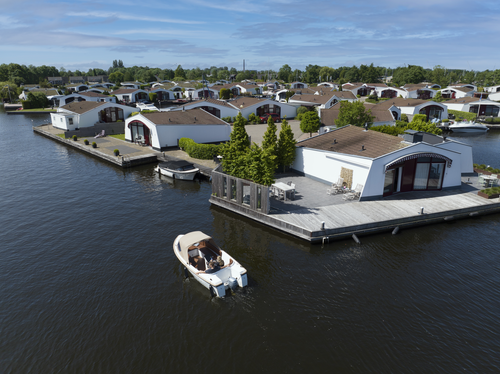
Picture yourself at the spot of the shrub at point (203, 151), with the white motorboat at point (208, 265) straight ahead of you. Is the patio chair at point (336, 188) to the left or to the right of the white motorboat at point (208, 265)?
left

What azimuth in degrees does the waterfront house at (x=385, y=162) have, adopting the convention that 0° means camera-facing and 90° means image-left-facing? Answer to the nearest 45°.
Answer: approximately 315°

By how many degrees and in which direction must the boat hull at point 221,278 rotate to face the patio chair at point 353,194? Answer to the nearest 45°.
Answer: approximately 90° to its right

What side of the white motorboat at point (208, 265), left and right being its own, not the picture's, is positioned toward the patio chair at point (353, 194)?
right

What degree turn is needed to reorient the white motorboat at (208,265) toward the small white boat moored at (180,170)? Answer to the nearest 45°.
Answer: approximately 45° to its right

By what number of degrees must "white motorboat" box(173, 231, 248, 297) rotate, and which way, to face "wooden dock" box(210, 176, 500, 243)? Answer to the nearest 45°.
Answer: approximately 90° to its right

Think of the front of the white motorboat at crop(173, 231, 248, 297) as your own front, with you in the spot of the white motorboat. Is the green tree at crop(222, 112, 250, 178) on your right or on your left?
on your right

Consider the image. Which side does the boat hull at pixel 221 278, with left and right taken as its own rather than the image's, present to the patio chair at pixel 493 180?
right

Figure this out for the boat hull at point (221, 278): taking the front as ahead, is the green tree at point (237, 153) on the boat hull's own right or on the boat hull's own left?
on the boat hull's own right

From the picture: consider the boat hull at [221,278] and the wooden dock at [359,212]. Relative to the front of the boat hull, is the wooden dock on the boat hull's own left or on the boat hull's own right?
on the boat hull's own right

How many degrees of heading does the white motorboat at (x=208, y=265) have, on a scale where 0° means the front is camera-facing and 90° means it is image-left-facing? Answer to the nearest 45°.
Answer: approximately 135°
